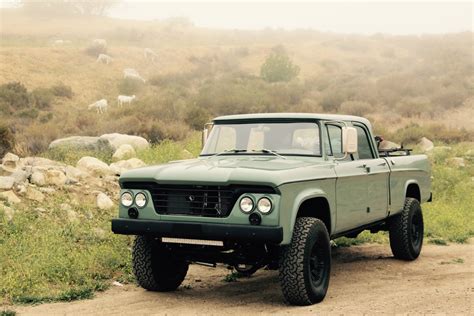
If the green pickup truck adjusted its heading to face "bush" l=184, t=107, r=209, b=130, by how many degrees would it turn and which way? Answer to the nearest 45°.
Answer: approximately 135° to its right

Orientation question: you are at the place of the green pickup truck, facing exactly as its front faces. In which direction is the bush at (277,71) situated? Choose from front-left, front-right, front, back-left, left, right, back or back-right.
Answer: back-right

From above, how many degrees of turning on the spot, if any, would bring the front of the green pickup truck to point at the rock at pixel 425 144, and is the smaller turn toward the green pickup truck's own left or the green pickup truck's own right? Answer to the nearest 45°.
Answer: approximately 135° to the green pickup truck's own right

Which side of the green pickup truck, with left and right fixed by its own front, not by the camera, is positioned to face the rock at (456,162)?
back

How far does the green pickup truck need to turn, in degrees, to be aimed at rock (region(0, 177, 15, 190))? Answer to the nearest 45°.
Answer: approximately 90° to its right

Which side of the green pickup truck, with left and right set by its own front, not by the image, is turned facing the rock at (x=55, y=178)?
right

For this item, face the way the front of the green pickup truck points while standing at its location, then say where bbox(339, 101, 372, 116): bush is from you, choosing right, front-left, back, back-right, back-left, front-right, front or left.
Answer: back-right

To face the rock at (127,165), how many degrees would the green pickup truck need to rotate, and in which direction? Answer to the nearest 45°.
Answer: approximately 135° to its right

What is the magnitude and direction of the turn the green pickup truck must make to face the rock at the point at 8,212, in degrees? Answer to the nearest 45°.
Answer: approximately 90° to its right

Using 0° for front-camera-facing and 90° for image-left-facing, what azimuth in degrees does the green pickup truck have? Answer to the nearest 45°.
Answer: approximately 45°

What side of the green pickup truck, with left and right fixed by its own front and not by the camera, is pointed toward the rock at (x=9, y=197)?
right
